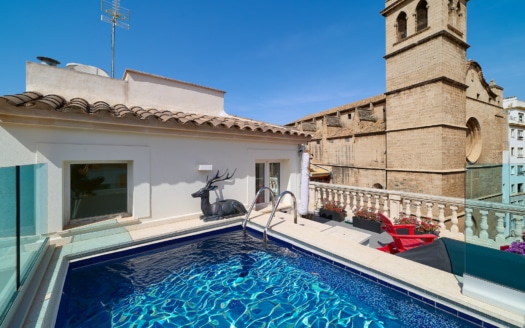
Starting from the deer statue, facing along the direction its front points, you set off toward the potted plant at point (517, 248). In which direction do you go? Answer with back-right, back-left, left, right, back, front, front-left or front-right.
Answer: back-left

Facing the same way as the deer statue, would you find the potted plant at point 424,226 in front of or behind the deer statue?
behind

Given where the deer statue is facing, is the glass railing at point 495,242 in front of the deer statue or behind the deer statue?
behind

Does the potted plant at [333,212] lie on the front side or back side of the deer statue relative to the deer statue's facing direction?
on the back side

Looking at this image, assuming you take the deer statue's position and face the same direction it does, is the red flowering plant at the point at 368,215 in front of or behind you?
behind

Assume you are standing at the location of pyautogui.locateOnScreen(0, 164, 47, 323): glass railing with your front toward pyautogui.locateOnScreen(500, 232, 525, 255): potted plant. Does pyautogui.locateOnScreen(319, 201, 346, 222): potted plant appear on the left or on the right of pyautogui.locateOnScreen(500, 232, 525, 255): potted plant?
left

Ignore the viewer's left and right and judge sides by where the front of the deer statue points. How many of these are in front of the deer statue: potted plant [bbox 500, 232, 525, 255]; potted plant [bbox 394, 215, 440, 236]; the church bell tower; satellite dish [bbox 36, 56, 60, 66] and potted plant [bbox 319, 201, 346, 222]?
1

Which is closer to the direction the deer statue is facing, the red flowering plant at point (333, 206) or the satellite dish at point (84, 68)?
the satellite dish

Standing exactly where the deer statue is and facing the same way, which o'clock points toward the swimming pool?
The swimming pool is roughly at 9 o'clock from the deer statue.

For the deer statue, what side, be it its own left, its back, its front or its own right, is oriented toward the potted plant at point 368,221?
back

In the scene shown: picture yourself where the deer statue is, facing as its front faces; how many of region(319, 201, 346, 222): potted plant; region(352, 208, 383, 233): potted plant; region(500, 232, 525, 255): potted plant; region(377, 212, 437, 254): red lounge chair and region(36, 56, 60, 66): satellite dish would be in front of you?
1

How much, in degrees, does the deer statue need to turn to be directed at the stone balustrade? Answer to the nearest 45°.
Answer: approximately 180°

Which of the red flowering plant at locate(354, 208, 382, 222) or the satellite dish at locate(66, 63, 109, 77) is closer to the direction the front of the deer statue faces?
the satellite dish

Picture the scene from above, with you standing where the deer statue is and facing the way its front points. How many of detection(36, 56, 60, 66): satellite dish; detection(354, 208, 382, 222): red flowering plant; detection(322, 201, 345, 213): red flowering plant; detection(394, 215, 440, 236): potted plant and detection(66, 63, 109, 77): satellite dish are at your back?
3

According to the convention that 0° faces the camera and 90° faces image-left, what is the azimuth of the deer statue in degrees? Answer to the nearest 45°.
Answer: approximately 90°

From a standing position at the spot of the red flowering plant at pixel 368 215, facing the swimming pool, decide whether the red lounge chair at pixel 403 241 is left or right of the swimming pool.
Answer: left
